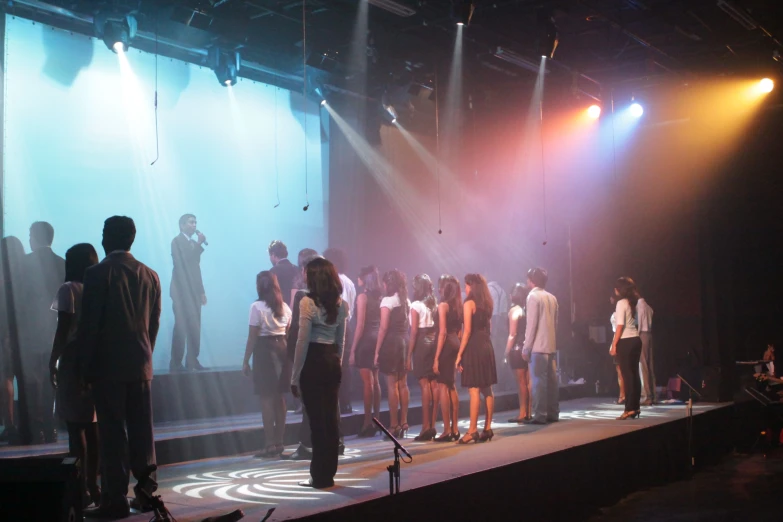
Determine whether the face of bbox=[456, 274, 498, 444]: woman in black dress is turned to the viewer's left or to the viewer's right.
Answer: to the viewer's left

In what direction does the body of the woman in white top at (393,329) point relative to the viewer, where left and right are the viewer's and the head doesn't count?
facing away from the viewer and to the left of the viewer

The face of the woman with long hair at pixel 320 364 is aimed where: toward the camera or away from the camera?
away from the camera

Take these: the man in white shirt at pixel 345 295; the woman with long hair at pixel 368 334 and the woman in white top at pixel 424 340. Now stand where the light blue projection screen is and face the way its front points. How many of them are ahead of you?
3

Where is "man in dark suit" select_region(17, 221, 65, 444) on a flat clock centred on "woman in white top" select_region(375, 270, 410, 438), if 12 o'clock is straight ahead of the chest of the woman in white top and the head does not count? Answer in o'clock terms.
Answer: The man in dark suit is roughly at 10 o'clock from the woman in white top.

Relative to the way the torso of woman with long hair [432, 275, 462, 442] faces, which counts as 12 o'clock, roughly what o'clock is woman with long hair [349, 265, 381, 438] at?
woman with long hair [349, 265, 381, 438] is roughly at 11 o'clock from woman with long hair [432, 275, 462, 442].

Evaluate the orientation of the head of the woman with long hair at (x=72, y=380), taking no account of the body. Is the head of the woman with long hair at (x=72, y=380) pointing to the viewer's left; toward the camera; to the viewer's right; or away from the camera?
away from the camera

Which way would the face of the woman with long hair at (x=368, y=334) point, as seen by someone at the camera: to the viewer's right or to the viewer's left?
to the viewer's left

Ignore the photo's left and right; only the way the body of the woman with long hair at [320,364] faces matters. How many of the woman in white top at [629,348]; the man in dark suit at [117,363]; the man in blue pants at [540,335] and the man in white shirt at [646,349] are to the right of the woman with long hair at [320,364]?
3

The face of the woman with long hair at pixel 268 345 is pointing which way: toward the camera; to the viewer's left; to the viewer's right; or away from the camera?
away from the camera

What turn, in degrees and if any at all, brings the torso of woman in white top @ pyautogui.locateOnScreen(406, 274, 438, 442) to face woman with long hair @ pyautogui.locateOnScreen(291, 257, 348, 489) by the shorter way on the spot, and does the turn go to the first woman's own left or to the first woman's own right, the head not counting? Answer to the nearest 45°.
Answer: approximately 135° to the first woman's own left
